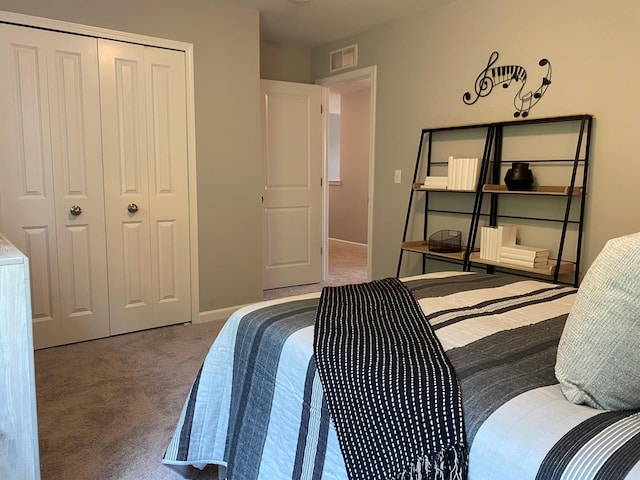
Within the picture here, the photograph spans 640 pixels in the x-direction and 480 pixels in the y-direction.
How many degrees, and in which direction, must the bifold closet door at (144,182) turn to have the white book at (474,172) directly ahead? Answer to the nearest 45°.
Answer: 0° — it already faces it

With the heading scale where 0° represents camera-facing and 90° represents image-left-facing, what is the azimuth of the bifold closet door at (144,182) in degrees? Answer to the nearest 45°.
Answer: approximately 315°

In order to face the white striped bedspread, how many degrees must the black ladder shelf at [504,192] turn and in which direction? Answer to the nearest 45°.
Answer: approximately 45° to its left

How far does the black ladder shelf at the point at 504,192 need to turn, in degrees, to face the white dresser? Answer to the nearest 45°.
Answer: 0° — it already faces it

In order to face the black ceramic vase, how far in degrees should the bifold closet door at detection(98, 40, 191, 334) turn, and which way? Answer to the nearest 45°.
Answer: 0° — it already faces it

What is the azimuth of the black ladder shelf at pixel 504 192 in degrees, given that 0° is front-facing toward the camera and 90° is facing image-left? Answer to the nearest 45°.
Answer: approximately 45°

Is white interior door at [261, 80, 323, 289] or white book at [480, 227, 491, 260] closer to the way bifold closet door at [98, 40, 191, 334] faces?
the white book
